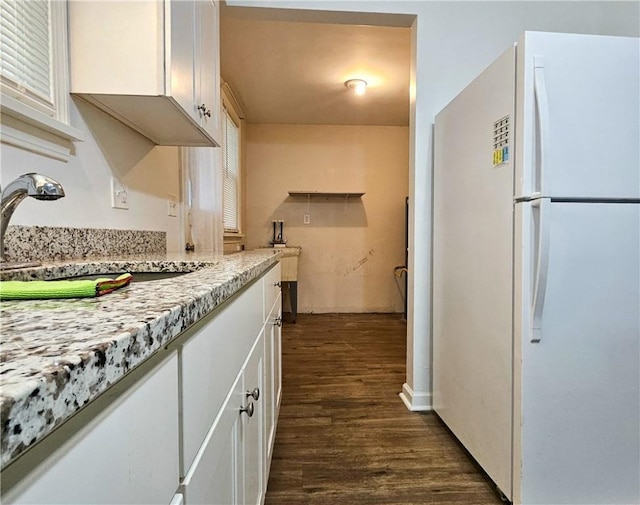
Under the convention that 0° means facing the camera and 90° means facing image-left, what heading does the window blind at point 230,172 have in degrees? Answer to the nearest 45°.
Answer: approximately 270°

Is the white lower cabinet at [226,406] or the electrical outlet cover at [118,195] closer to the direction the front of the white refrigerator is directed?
the white lower cabinet

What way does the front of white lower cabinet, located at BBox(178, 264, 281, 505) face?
to the viewer's right

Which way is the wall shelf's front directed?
toward the camera

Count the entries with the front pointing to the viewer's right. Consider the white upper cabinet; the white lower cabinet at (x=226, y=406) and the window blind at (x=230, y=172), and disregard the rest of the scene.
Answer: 3

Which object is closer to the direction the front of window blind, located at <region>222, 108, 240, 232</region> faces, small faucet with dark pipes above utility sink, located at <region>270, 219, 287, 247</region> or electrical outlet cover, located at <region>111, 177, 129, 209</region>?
the small faucet with dark pipes above utility sink

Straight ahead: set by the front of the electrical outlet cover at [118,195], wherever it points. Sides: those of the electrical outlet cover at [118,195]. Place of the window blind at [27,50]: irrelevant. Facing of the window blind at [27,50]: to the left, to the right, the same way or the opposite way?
the same way

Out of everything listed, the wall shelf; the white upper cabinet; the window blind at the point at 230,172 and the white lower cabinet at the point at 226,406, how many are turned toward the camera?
1

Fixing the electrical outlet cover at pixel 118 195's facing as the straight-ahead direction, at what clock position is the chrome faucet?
The chrome faucet is roughly at 2 o'clock from the electrical outlet cover.

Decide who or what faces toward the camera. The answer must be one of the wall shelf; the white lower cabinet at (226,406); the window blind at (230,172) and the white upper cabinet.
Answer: the wall shelf

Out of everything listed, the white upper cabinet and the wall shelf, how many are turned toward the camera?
1

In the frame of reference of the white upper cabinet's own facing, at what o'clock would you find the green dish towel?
The green dish towel is roughly at 3 o'clock from the white upper cabinet.

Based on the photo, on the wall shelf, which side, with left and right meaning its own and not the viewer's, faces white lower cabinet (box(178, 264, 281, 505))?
front

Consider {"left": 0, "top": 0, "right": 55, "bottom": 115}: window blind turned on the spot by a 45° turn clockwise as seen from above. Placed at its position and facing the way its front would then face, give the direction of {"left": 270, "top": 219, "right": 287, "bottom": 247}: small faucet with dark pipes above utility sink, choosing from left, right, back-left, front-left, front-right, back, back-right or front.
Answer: back-left
